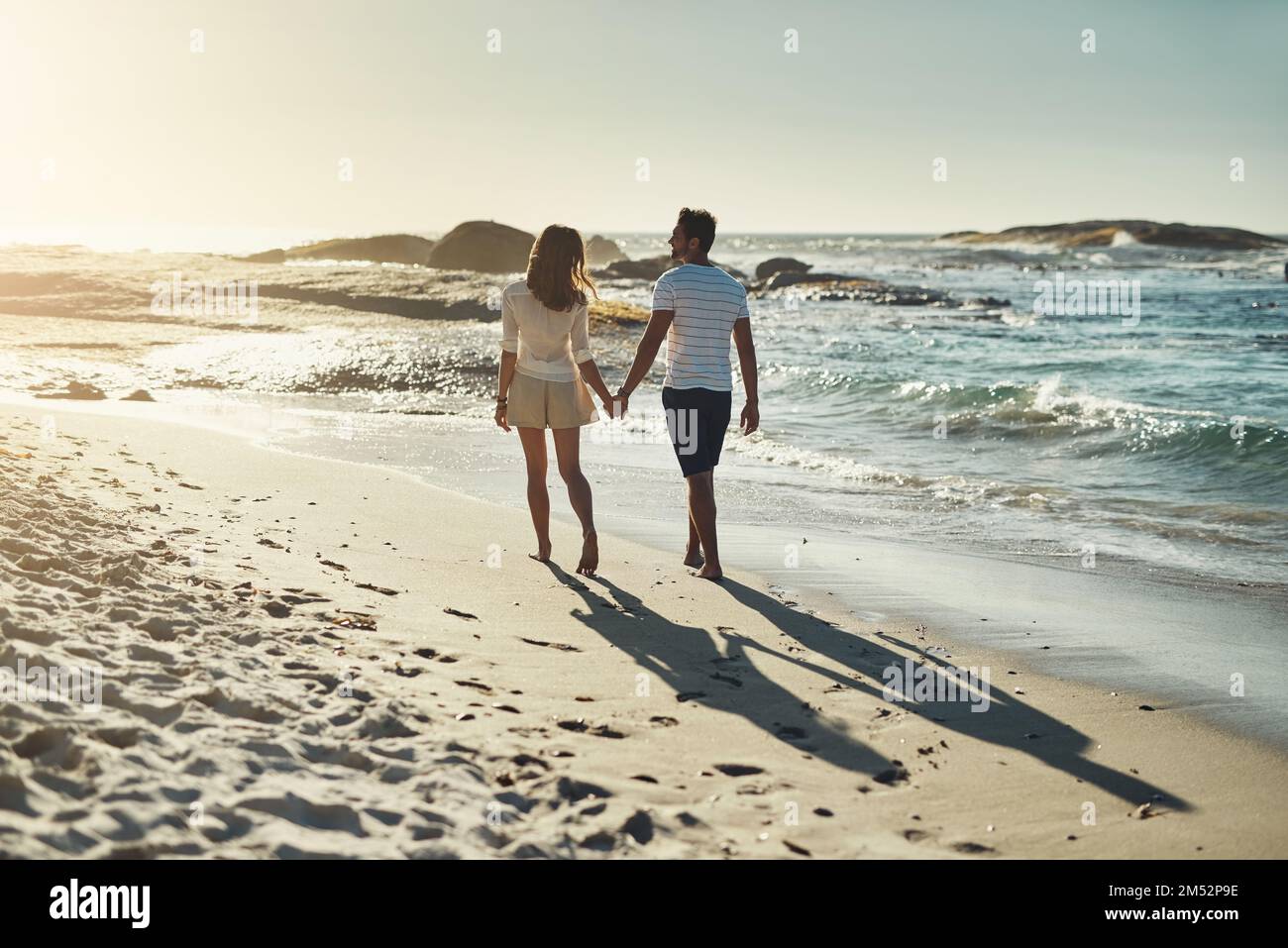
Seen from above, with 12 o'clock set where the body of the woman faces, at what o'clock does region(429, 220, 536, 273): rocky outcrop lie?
The rocky outcrop is roughly at 12 o'clock from the woman.

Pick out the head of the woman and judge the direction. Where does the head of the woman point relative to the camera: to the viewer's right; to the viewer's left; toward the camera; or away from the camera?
away from the camera

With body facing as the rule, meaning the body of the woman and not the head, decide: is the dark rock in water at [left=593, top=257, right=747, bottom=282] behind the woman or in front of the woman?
in front

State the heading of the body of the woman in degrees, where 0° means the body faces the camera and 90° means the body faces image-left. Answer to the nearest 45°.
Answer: approximately 180°

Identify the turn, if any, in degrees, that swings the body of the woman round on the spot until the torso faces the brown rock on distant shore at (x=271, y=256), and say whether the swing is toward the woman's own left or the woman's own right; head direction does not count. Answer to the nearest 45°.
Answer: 0° — they already face it
